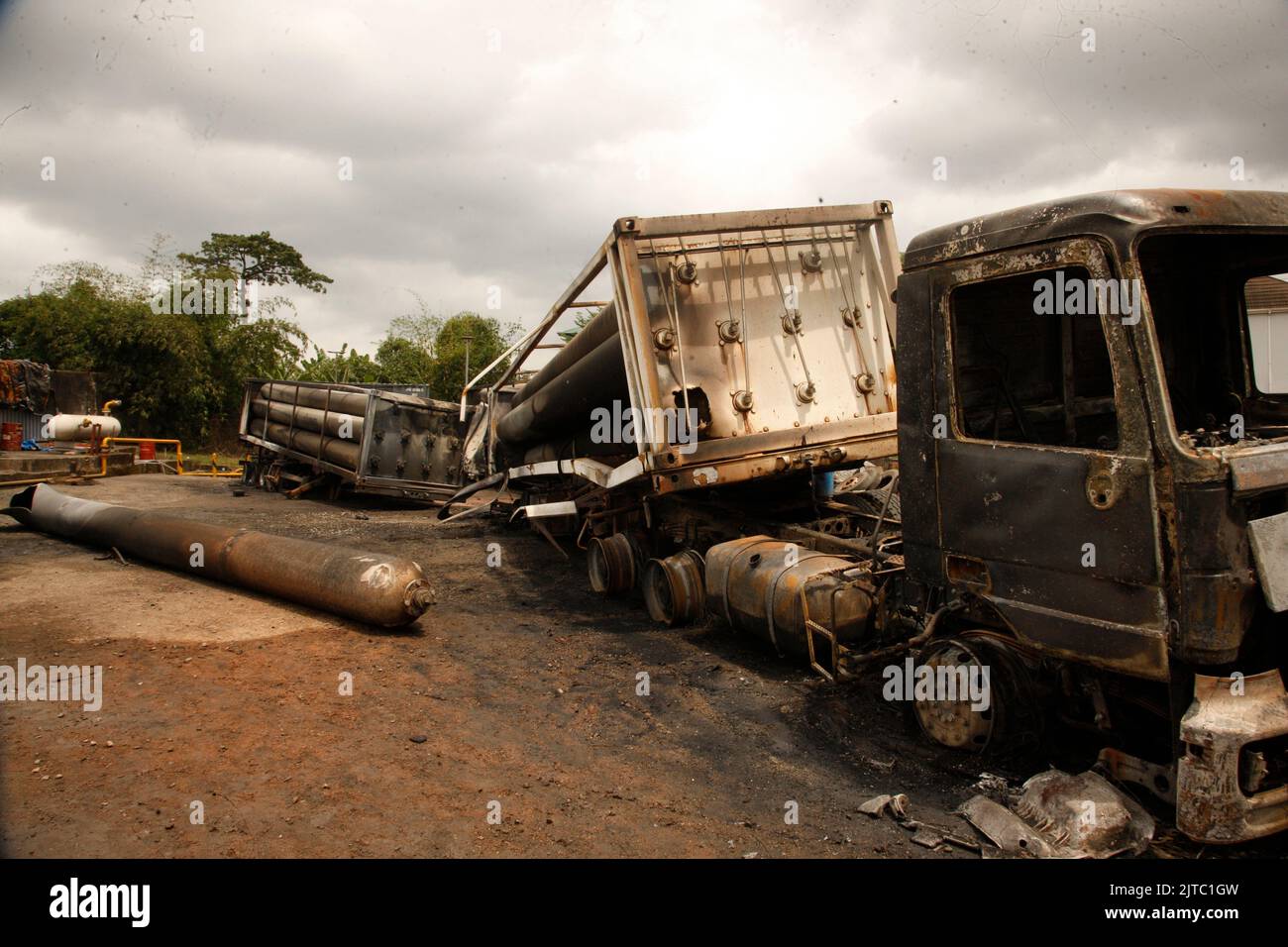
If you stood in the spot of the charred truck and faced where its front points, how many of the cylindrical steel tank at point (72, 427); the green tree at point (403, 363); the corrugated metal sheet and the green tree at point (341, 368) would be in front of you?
0

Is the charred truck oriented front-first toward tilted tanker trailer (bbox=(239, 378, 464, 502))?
no

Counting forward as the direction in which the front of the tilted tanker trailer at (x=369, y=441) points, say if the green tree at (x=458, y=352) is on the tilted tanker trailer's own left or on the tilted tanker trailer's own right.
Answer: on the tilted tanker trailer's own left

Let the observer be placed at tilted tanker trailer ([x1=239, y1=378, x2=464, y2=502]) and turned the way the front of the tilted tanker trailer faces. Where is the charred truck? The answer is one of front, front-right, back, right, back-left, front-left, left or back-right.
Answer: front-right

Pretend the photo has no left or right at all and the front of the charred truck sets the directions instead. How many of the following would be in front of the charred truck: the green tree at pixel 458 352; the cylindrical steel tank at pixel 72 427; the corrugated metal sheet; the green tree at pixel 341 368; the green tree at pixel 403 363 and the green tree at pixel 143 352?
0

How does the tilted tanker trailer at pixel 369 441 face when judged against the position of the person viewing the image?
facing the viewer and to the right of the viewer

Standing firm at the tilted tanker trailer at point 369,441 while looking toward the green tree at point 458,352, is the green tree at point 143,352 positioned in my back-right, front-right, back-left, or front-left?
front-left

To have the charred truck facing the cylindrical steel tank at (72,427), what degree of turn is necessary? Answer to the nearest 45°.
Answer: approximately 180°

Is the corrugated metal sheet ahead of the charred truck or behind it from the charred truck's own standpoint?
behind

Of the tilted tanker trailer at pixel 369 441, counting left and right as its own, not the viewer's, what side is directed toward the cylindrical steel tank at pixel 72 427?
back

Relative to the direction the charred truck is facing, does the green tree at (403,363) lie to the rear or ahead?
to the rear

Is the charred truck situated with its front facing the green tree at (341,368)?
no

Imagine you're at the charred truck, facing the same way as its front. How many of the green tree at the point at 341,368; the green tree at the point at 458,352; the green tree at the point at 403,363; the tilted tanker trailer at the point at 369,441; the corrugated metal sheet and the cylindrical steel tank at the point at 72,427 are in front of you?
0

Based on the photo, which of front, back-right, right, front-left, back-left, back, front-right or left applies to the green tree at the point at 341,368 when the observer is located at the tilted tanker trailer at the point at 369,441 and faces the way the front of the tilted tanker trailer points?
back-left

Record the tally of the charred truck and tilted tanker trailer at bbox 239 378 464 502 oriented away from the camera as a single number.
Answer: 0

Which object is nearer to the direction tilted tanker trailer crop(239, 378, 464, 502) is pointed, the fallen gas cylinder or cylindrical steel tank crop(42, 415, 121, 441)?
the fallen gas cylinder

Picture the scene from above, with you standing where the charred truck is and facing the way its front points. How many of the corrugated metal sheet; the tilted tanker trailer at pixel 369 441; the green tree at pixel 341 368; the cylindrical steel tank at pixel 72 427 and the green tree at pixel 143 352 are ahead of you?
0
